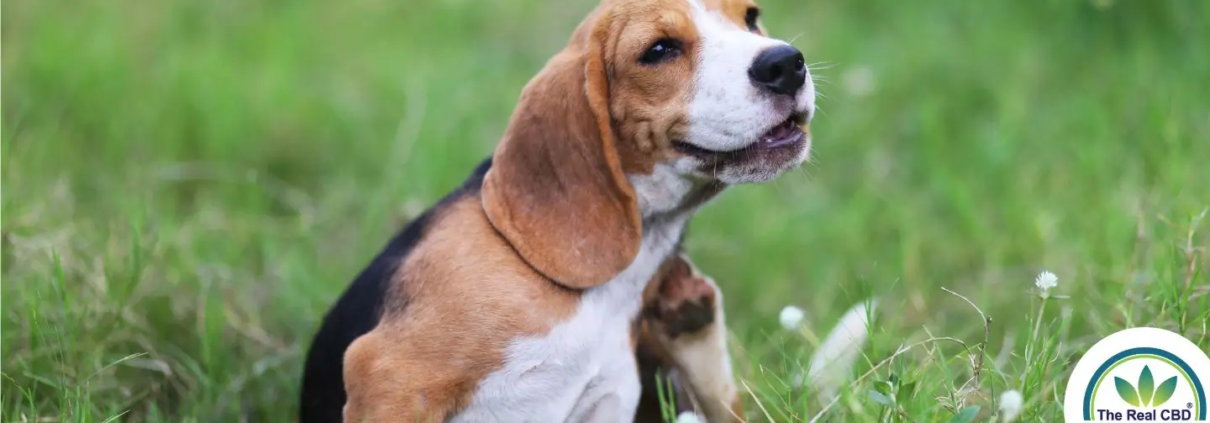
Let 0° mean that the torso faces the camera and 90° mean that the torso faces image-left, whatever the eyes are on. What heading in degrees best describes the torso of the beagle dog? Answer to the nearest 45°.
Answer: approximately 315°

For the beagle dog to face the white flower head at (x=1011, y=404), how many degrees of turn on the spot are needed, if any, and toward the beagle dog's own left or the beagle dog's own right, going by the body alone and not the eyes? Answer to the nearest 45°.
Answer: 0° — it already faces it
